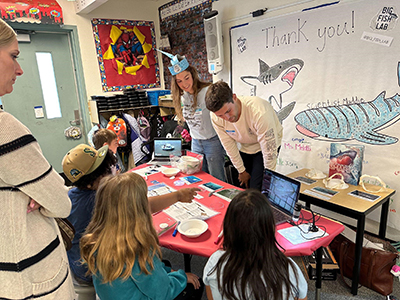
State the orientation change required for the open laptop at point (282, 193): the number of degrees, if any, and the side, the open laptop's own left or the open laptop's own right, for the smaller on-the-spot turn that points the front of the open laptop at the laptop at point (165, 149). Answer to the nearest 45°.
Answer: approximately 90° to the open laptop's own right

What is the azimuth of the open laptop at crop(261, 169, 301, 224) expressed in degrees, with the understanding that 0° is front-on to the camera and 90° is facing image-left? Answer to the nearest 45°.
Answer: approximately 45°

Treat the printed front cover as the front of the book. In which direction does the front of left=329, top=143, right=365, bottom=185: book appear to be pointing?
toward the camera

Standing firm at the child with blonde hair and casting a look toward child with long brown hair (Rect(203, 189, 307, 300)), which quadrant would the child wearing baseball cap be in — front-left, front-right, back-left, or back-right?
back-left

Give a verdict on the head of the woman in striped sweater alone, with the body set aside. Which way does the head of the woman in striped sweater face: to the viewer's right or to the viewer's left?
to the viewer's right

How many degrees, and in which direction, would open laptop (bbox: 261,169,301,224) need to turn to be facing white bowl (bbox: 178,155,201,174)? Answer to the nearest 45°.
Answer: approximately 90° to its right

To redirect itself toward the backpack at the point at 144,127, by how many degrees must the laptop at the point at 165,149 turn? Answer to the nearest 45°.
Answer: approximately 180°

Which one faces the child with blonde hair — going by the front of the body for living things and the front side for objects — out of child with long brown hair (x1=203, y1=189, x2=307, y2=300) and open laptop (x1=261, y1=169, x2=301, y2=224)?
the open laptop

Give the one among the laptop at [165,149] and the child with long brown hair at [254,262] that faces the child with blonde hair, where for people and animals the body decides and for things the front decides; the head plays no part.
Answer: the laptop

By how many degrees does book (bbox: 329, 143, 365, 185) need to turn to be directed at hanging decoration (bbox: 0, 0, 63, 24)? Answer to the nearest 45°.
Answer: approximately 90° to its right

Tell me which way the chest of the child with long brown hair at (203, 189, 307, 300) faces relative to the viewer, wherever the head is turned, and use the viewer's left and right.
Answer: facing away from the viewer

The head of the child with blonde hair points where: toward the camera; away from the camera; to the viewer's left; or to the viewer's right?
away from the camera

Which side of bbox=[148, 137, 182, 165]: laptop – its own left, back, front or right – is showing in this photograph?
front

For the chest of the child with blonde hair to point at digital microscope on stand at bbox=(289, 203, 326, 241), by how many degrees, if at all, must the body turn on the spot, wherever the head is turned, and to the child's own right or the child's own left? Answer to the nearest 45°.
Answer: approximately 45° to the child's own right

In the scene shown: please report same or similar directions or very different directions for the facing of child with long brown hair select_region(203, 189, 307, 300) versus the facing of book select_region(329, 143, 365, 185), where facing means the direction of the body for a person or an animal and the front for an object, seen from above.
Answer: very different directions

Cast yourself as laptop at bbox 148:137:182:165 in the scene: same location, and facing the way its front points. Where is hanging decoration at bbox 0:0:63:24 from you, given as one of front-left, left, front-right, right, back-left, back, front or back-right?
back-right

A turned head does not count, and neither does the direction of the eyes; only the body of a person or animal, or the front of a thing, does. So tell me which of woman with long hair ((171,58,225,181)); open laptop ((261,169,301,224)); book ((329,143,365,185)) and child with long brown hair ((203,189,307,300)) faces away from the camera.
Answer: the child with long brown hair
